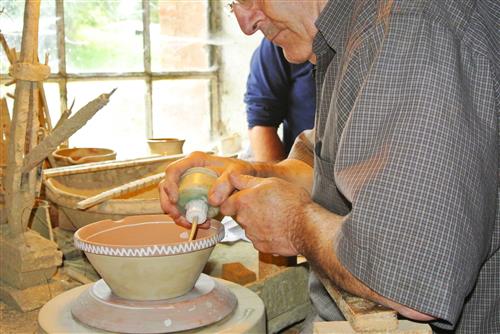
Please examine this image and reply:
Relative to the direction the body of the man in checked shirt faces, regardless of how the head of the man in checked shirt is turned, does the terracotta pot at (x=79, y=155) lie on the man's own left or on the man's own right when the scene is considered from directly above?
on the man's own right

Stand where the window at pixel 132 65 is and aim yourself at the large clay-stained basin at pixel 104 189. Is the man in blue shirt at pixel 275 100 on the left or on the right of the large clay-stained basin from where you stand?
left

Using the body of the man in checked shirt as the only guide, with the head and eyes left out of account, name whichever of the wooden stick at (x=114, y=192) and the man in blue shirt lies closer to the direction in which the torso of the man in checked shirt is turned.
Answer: the wooden stick

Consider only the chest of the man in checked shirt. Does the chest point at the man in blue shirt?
no

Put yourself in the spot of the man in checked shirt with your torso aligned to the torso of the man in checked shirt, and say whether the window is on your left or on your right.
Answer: on your right

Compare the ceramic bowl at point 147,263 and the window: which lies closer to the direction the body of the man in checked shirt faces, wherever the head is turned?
the ceramic bowl

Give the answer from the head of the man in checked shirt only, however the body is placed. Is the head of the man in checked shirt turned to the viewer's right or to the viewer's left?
to the viewer's left

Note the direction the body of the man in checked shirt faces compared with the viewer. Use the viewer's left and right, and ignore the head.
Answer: facing to the left of the viewer

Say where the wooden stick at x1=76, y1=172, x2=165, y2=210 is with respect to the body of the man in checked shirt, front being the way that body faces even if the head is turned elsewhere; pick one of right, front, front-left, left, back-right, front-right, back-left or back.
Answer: front-right

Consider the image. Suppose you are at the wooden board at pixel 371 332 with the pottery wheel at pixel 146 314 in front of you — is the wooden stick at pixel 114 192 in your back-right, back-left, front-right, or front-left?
front-right

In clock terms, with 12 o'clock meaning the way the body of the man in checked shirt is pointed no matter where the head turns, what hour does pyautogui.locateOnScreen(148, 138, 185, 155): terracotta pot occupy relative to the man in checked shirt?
The terracotta pot is roughly at 2 o'clock from the man in checked shirt.

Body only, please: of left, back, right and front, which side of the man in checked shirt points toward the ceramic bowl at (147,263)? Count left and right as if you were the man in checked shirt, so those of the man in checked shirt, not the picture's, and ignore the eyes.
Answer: front

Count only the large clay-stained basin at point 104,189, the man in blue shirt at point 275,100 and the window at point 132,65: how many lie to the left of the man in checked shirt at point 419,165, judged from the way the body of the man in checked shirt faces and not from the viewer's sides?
0
